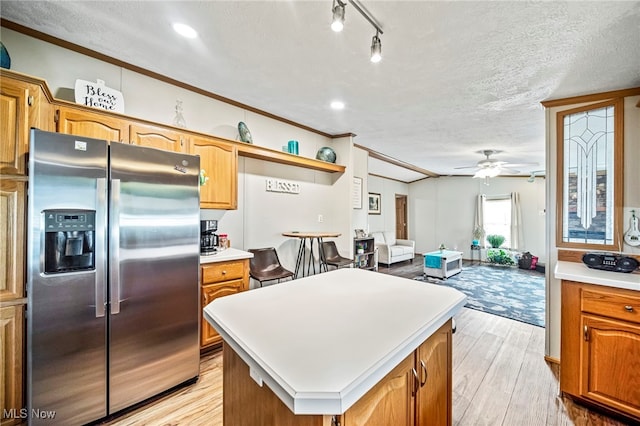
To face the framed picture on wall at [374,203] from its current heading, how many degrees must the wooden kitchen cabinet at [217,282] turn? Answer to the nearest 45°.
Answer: approximately 90° to its left

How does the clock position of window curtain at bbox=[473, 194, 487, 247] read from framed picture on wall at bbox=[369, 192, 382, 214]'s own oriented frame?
The window curtain is roughly at 10 o'clock from the framed picture on wall.

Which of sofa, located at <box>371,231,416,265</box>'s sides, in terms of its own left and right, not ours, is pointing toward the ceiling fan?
front

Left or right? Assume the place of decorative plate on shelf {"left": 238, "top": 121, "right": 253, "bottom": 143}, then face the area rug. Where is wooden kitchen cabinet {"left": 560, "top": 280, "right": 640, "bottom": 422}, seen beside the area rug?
right

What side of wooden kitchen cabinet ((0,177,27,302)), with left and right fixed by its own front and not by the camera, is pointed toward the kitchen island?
front

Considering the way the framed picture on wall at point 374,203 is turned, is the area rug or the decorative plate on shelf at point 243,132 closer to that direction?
the area rug

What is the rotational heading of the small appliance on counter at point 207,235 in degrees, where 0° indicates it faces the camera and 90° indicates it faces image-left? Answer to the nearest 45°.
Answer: approximately 315°

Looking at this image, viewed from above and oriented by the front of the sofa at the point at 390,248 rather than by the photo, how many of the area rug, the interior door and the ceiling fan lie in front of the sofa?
2

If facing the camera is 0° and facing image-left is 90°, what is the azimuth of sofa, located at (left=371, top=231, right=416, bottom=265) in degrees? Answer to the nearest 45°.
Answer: approximately 315°

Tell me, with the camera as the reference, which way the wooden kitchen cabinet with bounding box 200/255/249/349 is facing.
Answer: facing the viewer and to the right of the viewer
